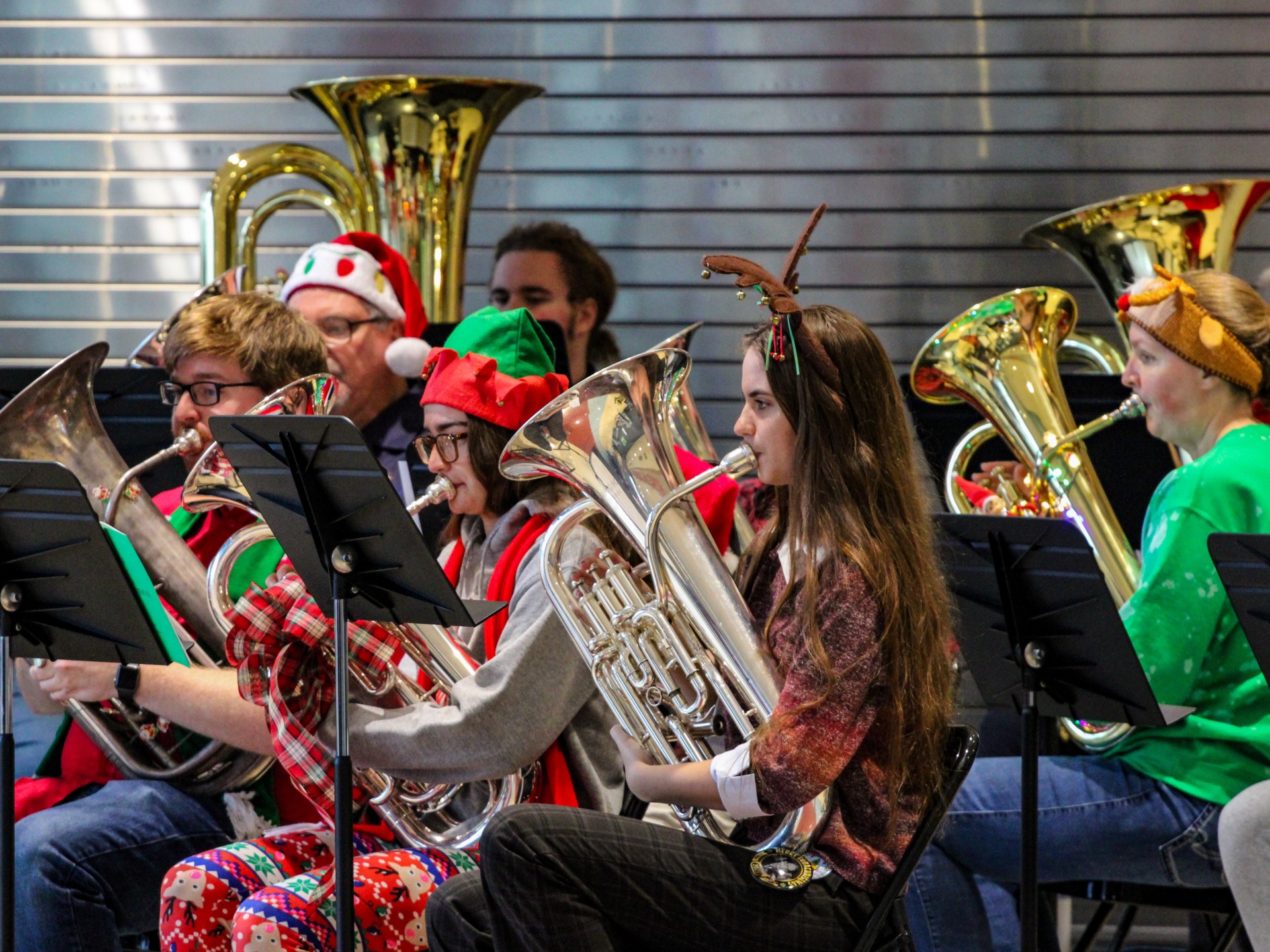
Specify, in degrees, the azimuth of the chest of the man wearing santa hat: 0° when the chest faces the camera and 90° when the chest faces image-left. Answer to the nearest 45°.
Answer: approximately 45°

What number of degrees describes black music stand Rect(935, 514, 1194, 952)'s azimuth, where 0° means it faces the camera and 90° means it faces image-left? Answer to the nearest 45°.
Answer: approximately 225°

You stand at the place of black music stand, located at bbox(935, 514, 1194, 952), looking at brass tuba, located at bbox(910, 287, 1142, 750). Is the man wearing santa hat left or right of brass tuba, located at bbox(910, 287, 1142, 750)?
left

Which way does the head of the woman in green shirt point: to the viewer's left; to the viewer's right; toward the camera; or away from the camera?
to the viewer's left

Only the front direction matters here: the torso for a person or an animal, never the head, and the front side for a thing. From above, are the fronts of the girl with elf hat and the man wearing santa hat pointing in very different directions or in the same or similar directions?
same or similar directions

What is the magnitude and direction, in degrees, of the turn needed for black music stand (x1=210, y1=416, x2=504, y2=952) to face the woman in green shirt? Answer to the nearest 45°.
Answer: approximately 45° to its right

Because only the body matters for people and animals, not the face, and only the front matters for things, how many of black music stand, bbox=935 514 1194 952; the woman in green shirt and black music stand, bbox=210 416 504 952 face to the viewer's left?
1

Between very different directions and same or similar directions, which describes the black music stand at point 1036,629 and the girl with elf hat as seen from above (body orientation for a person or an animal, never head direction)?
very different directions

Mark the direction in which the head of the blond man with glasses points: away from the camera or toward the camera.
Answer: toward the camera
